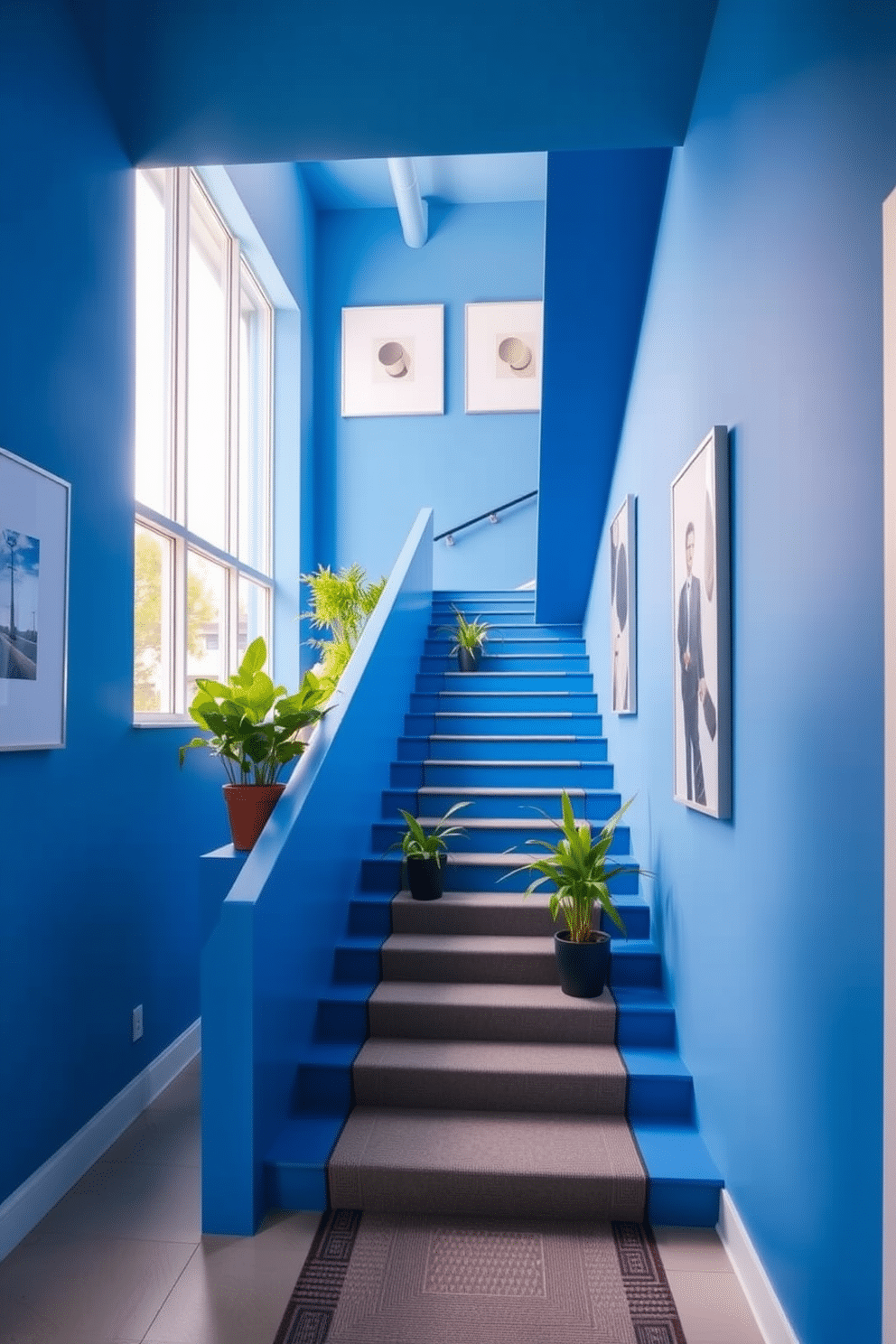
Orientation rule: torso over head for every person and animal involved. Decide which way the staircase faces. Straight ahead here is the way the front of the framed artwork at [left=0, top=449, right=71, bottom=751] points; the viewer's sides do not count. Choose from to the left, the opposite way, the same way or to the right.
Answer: to the right

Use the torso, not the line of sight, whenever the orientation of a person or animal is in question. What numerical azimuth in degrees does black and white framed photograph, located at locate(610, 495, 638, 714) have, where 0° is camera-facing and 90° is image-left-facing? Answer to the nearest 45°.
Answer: approximately 90°

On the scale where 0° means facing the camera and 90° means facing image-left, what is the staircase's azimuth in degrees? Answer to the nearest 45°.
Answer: approximately 0°

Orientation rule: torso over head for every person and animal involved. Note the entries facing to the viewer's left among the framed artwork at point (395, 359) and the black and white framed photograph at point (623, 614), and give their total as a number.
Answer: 1

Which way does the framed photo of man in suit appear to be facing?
to the viewer's left

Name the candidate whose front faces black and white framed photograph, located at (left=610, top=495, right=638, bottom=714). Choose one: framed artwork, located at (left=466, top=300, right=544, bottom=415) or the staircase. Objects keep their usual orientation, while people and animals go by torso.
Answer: the framed artwork

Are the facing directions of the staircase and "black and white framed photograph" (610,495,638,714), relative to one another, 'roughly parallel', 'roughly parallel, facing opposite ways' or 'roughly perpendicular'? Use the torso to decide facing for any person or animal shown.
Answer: roughly perpendicular

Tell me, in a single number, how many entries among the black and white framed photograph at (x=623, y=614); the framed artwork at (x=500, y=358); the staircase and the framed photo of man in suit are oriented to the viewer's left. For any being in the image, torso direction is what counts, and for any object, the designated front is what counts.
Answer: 2

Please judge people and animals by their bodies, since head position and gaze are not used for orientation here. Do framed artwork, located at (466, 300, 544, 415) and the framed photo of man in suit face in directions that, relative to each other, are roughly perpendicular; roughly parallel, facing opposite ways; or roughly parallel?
roughly perpendicular

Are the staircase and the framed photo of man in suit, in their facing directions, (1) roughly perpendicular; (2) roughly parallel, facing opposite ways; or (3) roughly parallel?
roughly perpendicular
